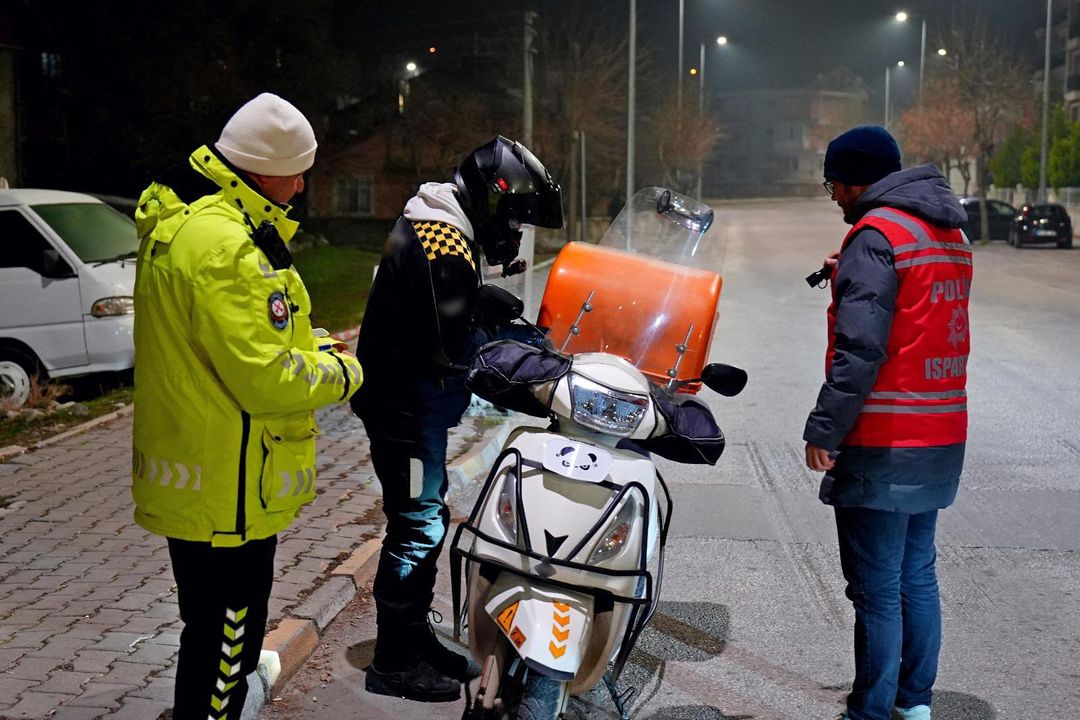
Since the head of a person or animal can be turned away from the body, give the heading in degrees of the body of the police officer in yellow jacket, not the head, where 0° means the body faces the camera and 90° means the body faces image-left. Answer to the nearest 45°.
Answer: approximately 270°

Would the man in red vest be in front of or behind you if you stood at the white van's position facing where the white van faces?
in front

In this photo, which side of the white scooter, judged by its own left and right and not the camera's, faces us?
front

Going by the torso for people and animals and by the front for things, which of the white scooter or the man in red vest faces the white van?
the man in red vest

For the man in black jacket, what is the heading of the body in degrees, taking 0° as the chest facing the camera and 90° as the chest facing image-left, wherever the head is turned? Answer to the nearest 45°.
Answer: approximately 270°

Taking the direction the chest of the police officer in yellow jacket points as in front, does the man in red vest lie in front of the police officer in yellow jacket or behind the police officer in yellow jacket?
in front

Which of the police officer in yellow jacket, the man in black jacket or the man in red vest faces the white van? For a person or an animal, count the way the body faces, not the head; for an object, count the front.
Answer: the man in red vest

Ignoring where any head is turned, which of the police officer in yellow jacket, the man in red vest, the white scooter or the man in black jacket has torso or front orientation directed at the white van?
the man in red vest

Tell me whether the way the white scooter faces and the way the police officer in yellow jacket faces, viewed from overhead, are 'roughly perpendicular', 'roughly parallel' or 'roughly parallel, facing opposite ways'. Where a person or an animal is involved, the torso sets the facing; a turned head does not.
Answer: roughly perpendicular

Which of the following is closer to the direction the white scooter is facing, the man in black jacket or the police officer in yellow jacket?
the police officer in yellow jacket
